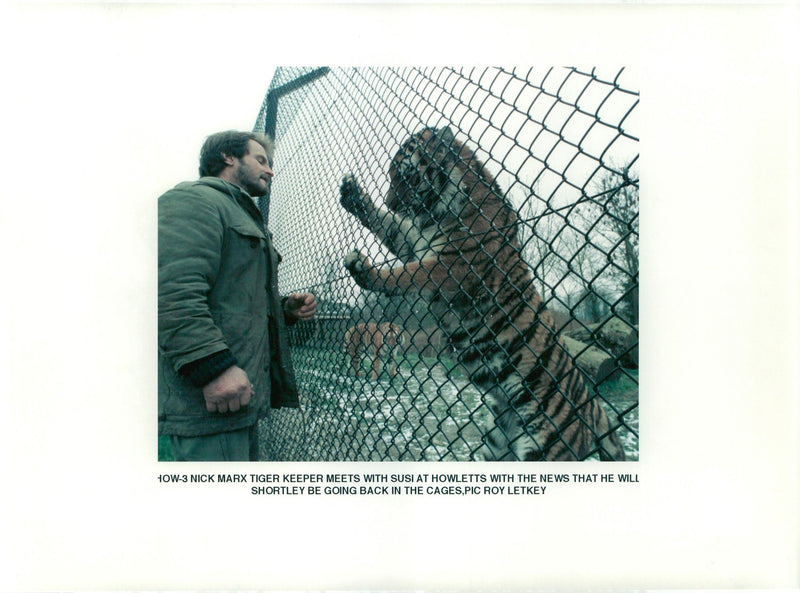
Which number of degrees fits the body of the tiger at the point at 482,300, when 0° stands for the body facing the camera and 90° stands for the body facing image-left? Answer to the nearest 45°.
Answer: approximately 90°

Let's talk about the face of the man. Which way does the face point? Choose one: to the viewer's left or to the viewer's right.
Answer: to the viewer's right
